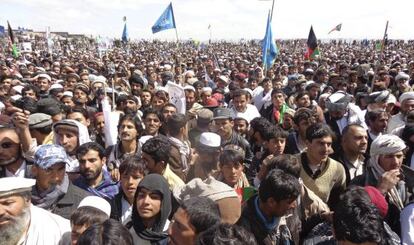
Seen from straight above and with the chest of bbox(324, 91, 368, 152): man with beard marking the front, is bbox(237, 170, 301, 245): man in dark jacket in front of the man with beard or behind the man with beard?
in front

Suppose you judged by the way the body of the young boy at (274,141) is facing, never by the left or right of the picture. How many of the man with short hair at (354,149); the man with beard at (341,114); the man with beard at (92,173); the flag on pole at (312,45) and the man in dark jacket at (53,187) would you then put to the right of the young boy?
2

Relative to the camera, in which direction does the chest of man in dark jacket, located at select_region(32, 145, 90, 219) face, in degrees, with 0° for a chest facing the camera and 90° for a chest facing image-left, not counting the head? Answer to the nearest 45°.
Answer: approximately 315°

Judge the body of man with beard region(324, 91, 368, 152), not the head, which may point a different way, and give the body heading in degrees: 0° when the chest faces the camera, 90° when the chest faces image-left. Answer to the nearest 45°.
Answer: approximately 45°

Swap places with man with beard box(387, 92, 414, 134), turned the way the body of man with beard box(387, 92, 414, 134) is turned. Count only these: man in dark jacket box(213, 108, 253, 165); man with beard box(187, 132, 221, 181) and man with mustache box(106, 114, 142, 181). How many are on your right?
3

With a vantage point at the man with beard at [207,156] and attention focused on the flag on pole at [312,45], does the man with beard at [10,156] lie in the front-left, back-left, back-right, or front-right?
back-left

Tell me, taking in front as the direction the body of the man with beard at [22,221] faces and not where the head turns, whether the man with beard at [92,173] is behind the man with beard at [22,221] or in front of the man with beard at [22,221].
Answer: behind

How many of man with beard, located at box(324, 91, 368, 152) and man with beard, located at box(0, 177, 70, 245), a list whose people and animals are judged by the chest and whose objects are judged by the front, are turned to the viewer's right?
0
